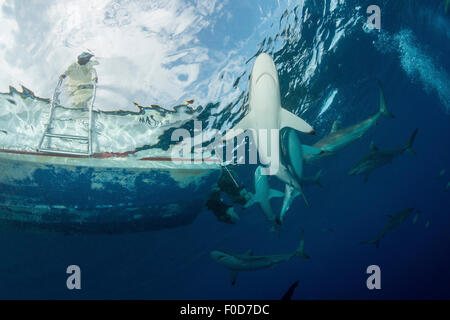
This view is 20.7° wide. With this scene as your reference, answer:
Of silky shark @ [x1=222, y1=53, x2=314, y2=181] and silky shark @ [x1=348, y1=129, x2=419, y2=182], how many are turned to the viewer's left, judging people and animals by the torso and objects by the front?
1

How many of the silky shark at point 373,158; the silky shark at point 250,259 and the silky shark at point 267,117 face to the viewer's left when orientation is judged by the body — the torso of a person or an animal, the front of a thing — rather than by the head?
2

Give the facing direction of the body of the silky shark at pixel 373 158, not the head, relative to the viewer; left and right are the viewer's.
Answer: facing to the left of the viewer

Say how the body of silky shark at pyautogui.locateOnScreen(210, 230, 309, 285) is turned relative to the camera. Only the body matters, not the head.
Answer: to the viewer's left

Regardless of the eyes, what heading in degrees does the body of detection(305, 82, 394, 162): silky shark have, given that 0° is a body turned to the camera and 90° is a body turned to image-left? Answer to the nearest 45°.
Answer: approximately 45°

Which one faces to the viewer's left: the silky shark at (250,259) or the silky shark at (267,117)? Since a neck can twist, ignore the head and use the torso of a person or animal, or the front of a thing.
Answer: the silky shark at (250,259)

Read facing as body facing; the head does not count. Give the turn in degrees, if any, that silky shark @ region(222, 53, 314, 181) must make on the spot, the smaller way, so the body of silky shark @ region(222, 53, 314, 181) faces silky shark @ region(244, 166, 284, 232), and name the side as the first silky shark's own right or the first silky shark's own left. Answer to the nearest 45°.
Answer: approximately 180°
